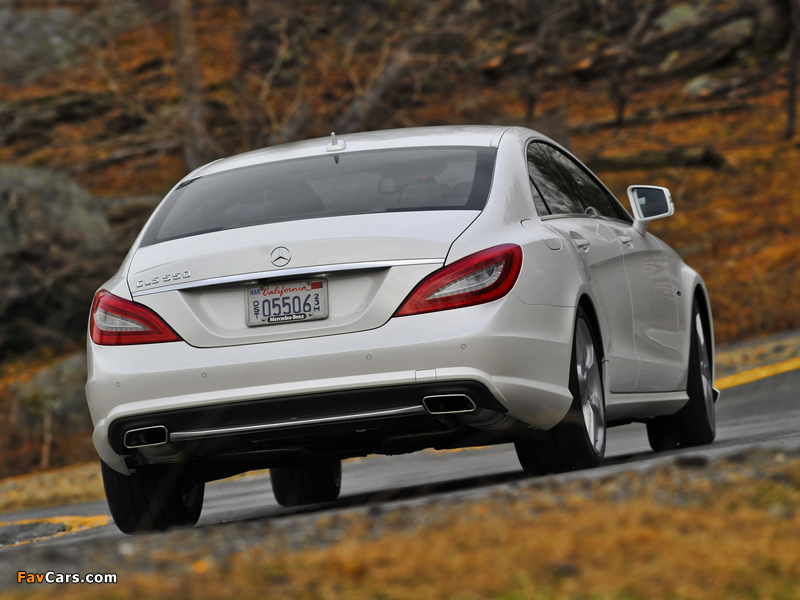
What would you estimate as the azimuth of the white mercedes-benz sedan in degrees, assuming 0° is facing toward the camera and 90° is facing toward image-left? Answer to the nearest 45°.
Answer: approximately 180°

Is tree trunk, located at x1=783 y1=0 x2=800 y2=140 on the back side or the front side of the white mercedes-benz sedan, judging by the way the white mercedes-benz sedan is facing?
on the front side

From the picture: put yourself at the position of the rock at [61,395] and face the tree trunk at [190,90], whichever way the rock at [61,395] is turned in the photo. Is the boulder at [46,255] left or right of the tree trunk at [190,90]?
left

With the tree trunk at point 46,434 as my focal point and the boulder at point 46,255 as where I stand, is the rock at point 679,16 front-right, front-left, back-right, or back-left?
back-left

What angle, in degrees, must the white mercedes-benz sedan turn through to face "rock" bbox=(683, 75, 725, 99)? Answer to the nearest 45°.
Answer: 0° — it already faces it

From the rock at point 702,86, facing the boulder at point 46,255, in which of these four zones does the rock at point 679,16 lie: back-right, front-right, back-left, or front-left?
back-right

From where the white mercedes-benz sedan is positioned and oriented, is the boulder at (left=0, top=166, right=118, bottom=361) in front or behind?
in front
